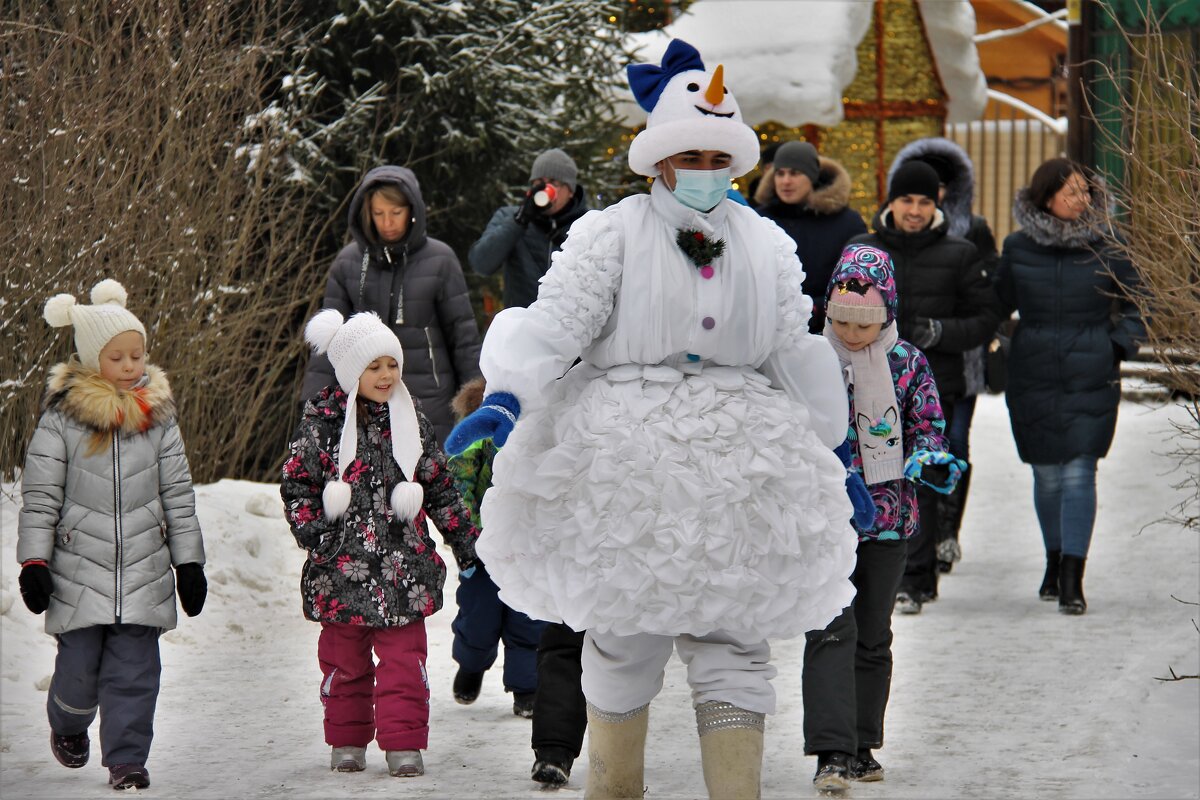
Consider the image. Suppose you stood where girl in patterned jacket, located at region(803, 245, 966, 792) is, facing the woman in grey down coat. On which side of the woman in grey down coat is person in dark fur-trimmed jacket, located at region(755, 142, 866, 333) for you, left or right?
right

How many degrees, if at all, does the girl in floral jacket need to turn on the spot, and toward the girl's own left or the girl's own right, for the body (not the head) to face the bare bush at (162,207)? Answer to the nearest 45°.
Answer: approximately 180°

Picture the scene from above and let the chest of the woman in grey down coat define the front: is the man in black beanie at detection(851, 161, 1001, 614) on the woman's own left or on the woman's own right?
on the woman's own left

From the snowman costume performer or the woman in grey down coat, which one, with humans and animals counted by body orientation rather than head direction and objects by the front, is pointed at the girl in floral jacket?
the woman in grey down coat

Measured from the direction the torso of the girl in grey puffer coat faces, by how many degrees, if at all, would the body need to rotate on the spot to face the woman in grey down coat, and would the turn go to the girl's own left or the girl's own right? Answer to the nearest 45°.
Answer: approximately 135° to the girl's own left

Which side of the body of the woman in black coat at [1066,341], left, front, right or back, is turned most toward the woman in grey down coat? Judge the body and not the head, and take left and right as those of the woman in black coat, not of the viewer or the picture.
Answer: right

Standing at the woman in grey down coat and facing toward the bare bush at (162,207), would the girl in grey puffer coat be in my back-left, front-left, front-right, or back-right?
back-left

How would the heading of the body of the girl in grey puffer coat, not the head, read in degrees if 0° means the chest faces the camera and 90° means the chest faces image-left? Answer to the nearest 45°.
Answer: approximately 0°
